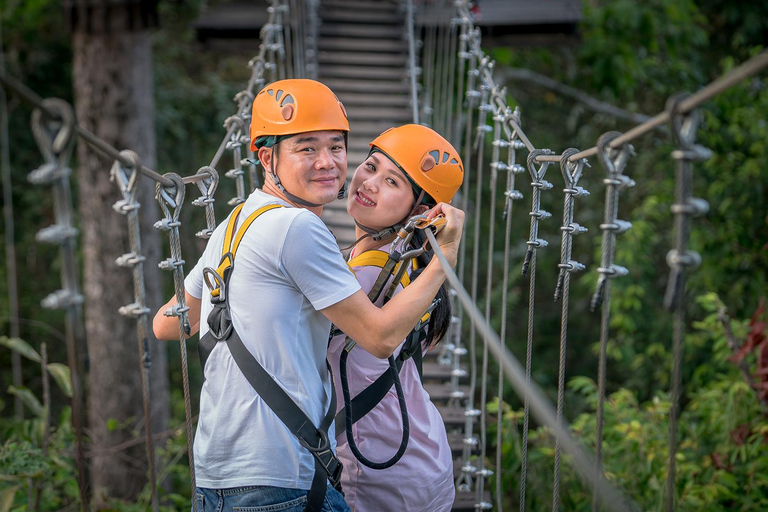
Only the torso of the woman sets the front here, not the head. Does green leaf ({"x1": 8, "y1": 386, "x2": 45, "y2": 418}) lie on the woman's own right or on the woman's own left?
on the woman's own right

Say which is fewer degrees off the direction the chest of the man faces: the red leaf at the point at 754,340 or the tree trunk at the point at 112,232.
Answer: the red leaf

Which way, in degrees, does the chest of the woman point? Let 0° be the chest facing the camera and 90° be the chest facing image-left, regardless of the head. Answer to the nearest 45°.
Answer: approximately 45°
